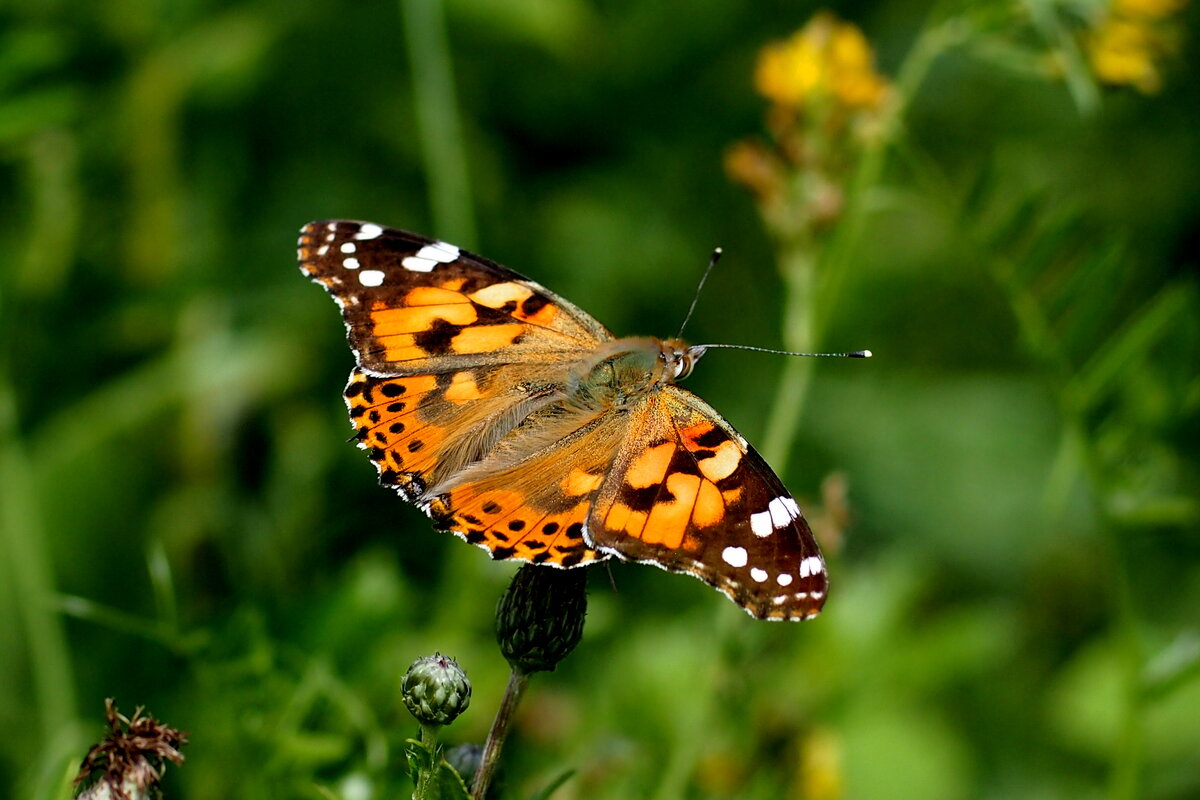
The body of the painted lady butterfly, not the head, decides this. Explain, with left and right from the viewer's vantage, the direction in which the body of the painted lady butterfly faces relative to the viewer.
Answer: facing away from the viewer and to the right of the viewer

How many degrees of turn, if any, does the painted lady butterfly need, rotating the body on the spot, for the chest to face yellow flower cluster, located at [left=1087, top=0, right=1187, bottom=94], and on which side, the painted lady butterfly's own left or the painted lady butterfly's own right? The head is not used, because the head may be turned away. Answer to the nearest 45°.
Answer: approximately 45° to the painted lady butterfly's own left

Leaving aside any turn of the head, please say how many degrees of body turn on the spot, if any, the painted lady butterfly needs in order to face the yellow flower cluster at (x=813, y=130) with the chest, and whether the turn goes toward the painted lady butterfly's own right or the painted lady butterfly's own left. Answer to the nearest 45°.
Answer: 0° — it already faces it

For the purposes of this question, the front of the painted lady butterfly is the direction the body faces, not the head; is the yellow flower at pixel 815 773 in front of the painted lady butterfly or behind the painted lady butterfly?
in front
